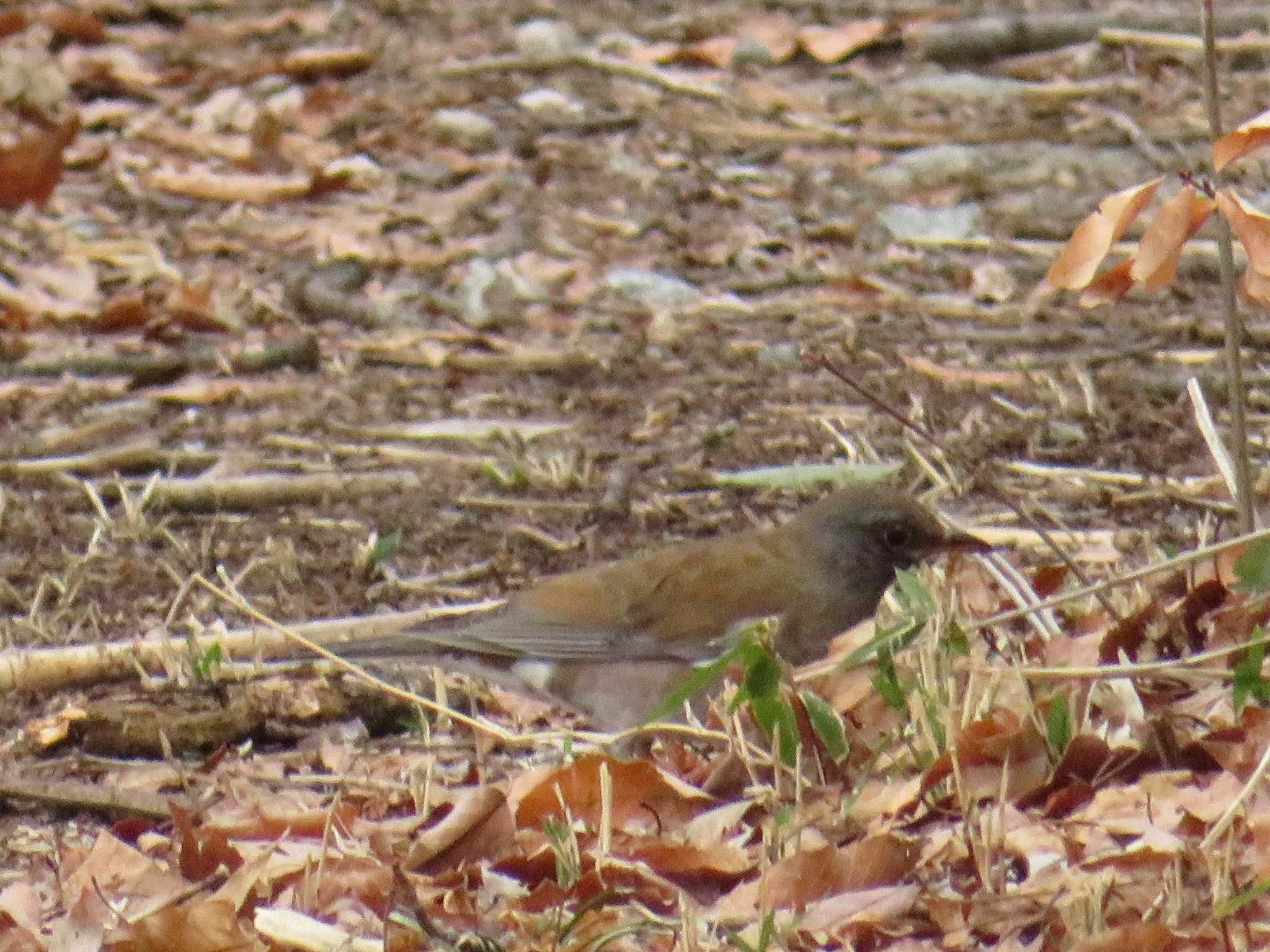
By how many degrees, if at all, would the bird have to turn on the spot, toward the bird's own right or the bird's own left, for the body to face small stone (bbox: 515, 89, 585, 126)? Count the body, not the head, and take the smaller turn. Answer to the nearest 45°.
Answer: approximately 90° to the bird's own left

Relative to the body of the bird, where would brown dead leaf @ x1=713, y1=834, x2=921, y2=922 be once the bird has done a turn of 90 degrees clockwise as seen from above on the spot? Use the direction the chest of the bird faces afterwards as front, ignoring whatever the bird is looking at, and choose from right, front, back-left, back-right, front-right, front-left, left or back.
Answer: front

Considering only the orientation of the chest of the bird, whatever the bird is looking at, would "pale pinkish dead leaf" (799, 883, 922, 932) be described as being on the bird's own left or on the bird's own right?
on the bird's own right

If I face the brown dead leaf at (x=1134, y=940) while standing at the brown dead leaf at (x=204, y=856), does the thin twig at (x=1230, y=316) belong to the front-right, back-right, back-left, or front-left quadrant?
front-left

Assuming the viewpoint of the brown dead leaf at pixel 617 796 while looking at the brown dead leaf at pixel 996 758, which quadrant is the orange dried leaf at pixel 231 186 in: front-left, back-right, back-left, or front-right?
back-left

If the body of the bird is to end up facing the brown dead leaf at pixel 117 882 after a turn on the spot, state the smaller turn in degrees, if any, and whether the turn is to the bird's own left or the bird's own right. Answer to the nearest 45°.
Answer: approximately 135° to the bird's own right

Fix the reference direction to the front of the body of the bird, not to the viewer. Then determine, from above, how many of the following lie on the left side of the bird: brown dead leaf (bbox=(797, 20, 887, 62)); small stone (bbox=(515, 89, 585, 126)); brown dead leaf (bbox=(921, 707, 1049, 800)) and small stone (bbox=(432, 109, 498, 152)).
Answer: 3

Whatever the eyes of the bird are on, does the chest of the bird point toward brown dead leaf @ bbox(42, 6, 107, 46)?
no

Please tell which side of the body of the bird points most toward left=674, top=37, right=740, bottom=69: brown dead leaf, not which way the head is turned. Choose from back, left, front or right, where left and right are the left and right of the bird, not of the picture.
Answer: left

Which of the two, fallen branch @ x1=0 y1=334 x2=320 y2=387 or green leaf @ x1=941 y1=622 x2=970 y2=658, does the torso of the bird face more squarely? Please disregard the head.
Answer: the green leaf

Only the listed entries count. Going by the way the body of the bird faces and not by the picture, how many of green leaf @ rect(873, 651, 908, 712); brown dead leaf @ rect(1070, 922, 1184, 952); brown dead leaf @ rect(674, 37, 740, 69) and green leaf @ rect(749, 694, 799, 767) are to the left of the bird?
1

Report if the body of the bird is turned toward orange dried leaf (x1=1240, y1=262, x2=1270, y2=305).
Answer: no

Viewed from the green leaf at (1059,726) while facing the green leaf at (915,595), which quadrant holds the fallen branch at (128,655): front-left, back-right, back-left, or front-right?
front-left

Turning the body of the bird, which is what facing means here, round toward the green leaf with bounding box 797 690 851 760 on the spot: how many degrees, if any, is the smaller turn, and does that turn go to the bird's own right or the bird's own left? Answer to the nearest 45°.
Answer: approximately 90° to the bird's own right

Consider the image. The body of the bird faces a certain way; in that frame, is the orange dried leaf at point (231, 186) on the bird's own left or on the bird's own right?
on the bird's own left

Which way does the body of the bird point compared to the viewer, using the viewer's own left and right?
facing to the right of the viewer
